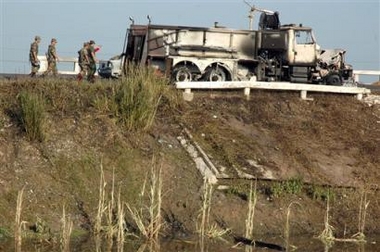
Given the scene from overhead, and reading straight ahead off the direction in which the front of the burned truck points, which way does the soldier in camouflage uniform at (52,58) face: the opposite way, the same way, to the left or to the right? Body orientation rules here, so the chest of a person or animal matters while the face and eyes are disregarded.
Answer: the same way

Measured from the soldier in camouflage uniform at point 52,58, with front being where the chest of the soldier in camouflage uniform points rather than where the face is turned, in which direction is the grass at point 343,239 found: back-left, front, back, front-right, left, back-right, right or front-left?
front-right

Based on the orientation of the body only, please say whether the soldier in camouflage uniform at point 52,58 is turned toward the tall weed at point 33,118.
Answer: no

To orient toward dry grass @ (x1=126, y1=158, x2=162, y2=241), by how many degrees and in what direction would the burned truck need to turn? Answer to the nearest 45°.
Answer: approximately 90° to its right

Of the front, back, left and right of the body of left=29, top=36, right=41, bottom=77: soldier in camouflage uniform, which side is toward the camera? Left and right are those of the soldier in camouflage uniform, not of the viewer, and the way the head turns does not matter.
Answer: right

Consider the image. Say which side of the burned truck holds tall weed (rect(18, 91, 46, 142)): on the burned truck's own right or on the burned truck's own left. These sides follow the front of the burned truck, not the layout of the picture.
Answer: on the burned truck's own right

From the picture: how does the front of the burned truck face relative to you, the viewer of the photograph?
facing to the right of the viewer

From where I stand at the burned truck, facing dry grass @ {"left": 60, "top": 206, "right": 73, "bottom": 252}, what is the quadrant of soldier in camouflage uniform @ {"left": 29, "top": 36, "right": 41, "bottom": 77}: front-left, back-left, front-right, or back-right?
front-right
